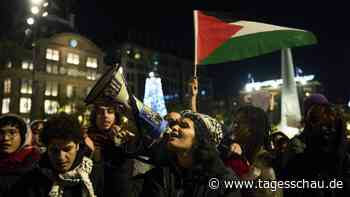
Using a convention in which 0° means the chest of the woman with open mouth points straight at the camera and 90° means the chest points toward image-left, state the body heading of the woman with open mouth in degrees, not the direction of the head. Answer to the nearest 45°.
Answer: approximately 45°

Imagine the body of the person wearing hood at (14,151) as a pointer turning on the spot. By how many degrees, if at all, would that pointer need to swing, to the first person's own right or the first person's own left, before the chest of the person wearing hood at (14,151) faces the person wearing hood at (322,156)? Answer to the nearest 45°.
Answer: approximately 90° to the first person's own left

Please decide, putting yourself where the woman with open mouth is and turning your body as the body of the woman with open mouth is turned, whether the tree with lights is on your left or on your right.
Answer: on your right

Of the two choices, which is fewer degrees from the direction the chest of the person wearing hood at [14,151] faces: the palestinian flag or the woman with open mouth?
the woman with open mouth

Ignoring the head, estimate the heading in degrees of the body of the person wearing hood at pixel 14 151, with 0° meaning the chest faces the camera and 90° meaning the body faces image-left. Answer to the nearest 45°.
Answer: approximately 45°

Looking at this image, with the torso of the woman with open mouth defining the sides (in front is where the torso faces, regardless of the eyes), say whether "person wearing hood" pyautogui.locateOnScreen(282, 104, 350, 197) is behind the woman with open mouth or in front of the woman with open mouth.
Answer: behind

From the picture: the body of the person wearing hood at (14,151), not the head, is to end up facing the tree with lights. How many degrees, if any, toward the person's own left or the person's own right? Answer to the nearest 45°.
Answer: approximately 180°

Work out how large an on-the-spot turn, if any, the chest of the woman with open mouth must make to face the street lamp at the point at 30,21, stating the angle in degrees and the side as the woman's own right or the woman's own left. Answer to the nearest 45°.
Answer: approximately 90° to the woman's own right

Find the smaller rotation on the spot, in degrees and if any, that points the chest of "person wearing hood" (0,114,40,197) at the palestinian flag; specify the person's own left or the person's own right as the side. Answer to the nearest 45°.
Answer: approximately 135° to the person's own left
